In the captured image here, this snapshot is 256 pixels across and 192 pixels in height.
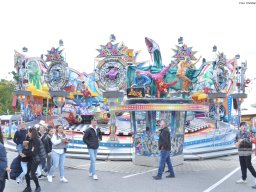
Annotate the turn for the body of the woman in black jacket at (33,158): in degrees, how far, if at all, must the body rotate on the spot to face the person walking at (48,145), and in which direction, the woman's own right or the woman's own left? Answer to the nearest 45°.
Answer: approximately 90° to the woman's own right

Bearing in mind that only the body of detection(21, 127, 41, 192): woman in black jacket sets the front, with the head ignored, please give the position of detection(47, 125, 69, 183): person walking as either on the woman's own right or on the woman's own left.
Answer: on the woman's own right
